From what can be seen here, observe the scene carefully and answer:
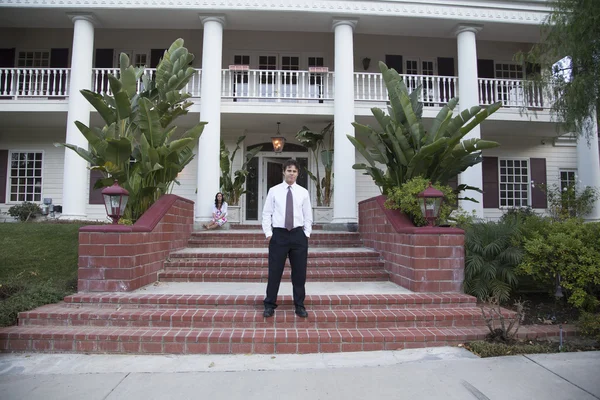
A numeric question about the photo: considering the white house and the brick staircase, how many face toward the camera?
2

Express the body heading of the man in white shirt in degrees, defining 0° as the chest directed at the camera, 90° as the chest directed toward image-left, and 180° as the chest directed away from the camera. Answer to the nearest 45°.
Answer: approximately 0°

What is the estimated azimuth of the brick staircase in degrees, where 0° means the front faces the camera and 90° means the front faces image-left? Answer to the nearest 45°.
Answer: approximately 0°

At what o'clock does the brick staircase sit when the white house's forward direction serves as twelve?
The brick staircase is roughly at 12 o'clock from the white house.

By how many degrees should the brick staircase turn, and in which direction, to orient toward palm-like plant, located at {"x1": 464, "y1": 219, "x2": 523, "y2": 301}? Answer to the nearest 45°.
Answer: approximately 90° to its left

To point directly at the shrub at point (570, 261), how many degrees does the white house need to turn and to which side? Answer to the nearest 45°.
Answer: approximately 45° to its left

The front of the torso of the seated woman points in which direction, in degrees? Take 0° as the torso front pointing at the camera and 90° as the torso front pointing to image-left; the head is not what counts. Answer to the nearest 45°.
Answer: approximately 45°

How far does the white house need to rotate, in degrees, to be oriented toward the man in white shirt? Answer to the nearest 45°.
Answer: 0° — it already faces them
